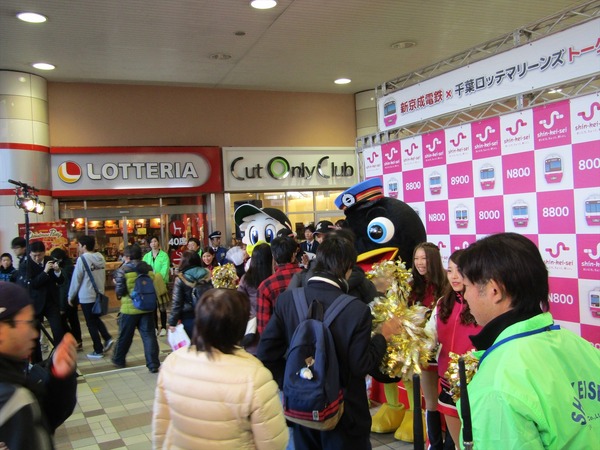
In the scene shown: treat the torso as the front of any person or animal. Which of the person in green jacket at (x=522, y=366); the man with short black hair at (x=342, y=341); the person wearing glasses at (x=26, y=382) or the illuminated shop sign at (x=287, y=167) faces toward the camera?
the illuminated shop sign

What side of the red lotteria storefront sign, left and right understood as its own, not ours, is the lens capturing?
front

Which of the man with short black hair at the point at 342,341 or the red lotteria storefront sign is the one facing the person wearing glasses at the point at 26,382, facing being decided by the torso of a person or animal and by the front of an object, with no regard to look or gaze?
the red lotteria storefront sign

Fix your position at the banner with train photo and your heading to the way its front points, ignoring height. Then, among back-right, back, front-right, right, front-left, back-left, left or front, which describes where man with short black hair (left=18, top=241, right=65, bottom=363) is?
front-right

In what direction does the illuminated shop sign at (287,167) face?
toward the camera

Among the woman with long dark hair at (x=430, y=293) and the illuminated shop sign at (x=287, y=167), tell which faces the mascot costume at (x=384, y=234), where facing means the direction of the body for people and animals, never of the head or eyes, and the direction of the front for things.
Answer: the illuminated shop sign

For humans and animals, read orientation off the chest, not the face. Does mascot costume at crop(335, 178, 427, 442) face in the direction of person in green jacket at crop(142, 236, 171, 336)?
no

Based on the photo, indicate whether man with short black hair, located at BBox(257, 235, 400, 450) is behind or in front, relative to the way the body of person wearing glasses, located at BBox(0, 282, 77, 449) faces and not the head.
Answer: in front

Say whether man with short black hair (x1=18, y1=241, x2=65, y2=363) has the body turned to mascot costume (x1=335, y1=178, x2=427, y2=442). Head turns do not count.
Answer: yes

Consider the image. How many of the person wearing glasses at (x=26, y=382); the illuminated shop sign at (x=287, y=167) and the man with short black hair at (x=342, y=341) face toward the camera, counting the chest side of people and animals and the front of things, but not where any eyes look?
1

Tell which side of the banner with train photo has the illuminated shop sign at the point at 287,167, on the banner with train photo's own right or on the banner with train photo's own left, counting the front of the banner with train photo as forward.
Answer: on the banner with train photo's own right

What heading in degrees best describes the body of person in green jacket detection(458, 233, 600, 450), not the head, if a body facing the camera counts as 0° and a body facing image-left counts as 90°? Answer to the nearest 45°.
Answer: approximately 135°

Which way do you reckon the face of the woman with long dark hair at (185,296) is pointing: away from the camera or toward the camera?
away from the camera

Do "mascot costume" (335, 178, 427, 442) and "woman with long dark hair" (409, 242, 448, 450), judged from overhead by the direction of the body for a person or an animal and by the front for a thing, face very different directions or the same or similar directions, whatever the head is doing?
same or similar directions

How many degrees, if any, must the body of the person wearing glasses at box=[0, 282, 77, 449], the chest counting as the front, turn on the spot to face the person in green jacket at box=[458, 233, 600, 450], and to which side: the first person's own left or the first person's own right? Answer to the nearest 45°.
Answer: approximately 45° to the first person's own right
